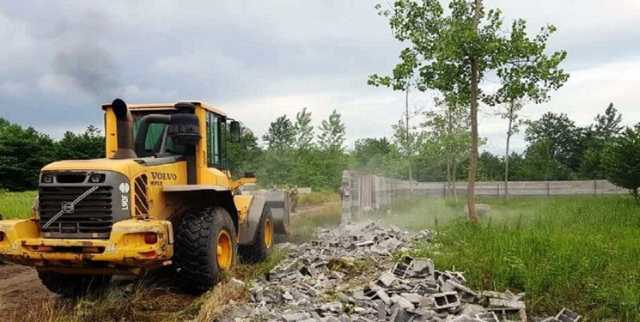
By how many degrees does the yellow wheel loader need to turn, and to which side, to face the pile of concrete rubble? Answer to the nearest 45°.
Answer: approximately 90° to its right

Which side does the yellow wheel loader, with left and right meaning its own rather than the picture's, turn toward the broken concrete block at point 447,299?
right

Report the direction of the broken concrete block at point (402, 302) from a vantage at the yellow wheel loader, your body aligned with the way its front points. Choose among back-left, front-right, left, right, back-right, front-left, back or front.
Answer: right

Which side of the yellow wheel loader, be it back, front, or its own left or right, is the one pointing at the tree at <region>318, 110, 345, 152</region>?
front

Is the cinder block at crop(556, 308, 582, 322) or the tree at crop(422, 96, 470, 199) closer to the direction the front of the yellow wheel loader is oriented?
the tree

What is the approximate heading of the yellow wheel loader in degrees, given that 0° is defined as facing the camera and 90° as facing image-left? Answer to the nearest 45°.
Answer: approximately 225°

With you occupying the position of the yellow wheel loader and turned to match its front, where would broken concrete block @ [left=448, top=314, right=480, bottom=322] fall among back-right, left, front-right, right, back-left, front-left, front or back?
right

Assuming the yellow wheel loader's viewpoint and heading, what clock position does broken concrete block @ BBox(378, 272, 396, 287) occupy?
The broken concrete block is roughly at 2 o'clock from the yellow wheel loader.

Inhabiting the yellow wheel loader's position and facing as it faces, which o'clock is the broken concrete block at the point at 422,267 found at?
The broken concrete block is roughly at 2 o'clock from the yellow wheel loader.

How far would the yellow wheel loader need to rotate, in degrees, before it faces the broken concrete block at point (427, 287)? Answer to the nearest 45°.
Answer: approximately 90° to its right

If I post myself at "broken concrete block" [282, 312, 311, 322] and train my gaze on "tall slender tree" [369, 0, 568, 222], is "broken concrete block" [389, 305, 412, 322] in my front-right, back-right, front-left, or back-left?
front-right

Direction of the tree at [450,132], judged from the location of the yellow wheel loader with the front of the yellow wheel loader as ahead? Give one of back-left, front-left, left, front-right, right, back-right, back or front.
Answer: front

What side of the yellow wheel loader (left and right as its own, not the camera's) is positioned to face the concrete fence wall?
front

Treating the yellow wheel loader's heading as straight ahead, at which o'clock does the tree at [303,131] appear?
The tree is roughly at 11 o'clock from the yellow wheel loader.

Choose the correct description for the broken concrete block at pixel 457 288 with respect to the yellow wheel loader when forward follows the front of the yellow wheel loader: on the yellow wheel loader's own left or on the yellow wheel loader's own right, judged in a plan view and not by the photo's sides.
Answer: on the yellow wheel loader's own right

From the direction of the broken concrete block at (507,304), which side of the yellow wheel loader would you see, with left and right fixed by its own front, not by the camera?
right

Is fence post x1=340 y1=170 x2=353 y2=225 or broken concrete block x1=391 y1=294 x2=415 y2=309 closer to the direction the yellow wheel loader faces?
the fence post
